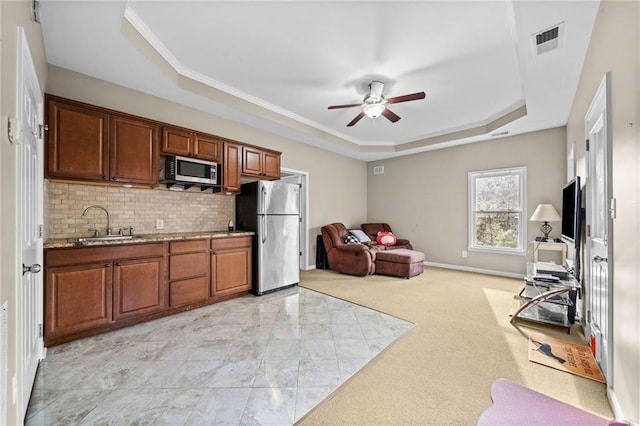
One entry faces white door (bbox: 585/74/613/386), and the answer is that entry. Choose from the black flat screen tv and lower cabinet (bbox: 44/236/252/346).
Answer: the lower cabinet

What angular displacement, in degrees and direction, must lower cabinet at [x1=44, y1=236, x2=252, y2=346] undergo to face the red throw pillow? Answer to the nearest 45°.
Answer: approximately 45° to its left

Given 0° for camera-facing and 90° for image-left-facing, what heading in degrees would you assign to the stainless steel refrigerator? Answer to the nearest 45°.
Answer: approximately 315°

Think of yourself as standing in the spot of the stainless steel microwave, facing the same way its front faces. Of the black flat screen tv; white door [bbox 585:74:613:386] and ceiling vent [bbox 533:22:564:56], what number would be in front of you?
3

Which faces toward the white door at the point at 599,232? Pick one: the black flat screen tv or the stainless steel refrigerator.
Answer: the stainless steel refrigerator

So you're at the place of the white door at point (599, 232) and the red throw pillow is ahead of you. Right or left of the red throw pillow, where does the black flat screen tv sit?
right

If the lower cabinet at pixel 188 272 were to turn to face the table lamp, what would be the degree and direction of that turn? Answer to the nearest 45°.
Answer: approximately 45° to its left

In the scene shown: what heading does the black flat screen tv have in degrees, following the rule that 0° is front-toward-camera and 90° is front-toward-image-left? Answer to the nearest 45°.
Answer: approximately 90°

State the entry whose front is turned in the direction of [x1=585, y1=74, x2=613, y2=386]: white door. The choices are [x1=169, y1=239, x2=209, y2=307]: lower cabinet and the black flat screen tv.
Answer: the lower cabinet

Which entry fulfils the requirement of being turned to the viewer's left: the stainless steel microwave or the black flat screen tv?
the black flat screen tv
